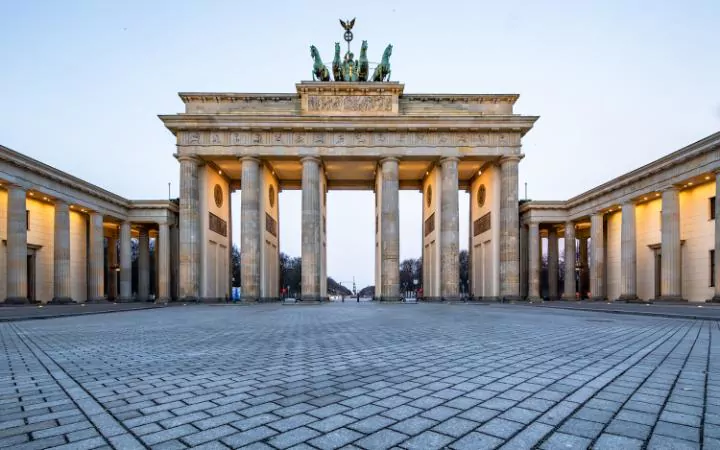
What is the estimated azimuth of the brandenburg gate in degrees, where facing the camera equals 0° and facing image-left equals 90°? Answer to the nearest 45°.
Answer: approximately 0°
